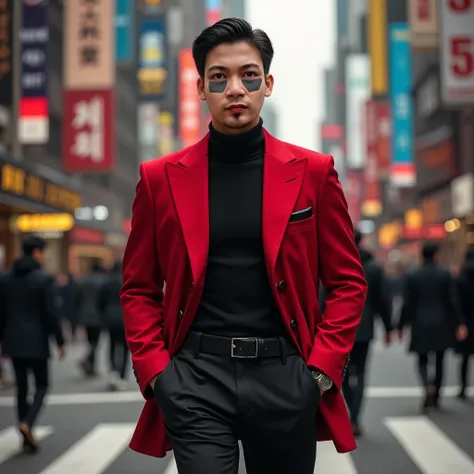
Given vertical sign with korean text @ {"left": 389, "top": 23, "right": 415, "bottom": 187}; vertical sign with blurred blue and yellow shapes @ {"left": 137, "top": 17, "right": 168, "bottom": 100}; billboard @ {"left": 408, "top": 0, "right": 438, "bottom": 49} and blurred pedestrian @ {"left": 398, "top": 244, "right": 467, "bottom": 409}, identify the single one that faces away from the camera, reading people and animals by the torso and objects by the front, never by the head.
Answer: the blurred pedestrian

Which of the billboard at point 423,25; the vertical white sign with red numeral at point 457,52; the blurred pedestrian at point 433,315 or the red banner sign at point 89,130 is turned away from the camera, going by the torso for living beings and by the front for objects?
the blurred pedestrian

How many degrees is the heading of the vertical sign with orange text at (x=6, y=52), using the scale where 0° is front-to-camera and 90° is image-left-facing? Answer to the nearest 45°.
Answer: approximately 0°
